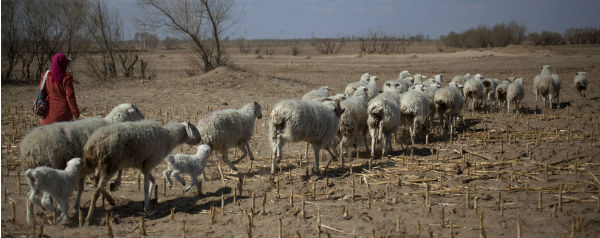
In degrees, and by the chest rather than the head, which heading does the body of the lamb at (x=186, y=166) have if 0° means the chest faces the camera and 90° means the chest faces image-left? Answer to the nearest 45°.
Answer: approximately 270°

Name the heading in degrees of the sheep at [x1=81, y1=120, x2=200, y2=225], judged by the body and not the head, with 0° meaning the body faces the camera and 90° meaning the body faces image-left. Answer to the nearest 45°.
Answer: approximately 270°
